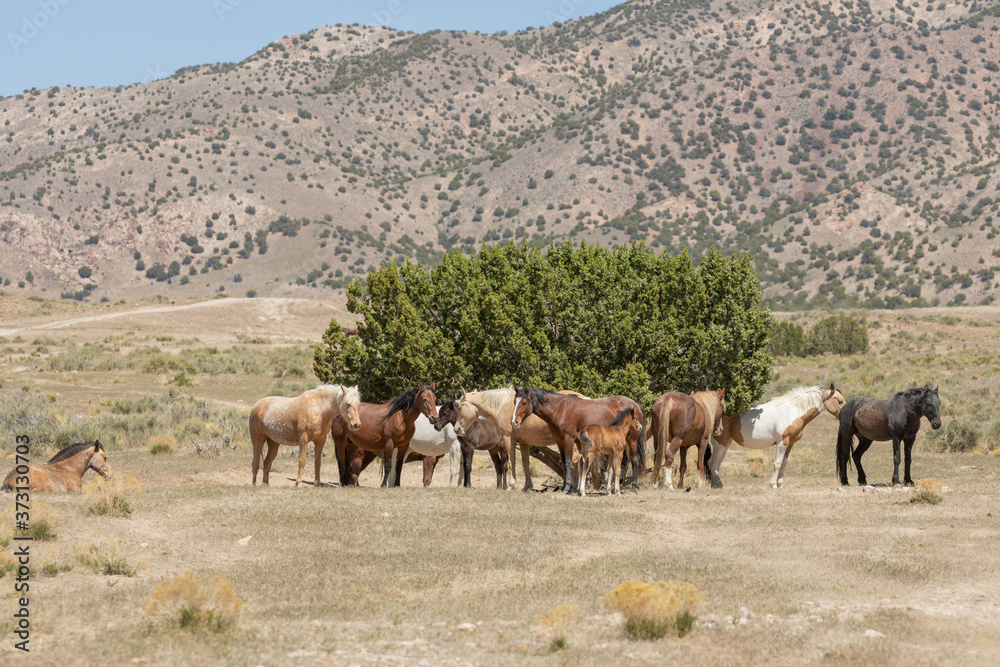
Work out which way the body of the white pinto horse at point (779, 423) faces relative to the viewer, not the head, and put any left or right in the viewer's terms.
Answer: facing to the right of the viewer

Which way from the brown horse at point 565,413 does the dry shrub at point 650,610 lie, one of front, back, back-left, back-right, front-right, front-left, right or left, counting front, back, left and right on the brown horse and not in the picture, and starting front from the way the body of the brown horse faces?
left

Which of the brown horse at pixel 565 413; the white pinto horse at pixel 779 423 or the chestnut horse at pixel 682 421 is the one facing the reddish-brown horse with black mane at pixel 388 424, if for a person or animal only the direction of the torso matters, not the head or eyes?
the brown horse

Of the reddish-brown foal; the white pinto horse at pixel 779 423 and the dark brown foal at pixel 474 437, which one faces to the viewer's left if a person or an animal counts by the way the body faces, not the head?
the dark brown foal

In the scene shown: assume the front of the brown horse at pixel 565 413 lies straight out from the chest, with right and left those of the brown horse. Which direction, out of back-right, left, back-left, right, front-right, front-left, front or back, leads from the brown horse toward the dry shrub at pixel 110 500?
front-left

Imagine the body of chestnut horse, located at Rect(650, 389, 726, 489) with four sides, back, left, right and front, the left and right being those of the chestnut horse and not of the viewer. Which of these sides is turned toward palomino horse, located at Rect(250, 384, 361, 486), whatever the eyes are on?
left

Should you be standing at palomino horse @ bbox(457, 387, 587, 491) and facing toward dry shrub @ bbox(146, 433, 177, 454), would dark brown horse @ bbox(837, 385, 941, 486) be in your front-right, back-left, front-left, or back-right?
back-right

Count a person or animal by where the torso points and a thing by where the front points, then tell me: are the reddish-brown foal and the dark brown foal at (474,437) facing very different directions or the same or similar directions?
very different directions

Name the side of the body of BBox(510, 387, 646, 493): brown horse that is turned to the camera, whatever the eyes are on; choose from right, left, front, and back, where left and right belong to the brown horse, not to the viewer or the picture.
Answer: left

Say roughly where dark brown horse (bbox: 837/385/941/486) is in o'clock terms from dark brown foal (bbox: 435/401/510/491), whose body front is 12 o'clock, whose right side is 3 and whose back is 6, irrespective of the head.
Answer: The dark brown horse is roughly at 6 o'clock from the dark brown foal.

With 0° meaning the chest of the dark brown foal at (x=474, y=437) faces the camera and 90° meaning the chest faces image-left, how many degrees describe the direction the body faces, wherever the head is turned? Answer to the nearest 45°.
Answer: approximately 90°

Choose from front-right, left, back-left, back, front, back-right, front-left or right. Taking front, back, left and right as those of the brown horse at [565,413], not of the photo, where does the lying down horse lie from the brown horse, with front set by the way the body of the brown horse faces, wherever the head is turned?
front

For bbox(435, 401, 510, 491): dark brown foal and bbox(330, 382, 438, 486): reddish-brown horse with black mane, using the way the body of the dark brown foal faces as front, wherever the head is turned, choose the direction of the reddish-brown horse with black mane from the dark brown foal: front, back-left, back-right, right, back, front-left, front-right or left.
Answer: front-left

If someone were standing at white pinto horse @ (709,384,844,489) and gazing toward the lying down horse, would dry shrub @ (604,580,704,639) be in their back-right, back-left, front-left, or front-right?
front-left
